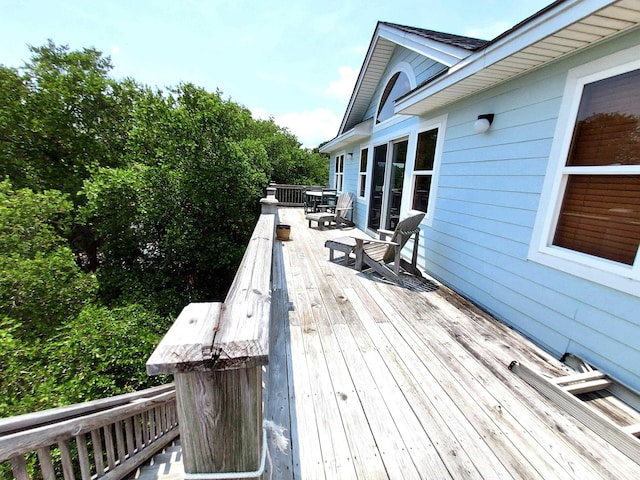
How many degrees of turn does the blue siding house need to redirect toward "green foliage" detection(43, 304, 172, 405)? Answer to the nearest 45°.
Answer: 0° — it already faces it

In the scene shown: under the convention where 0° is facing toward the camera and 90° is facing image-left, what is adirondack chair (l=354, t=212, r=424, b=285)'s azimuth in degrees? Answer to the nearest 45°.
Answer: approximately 135°

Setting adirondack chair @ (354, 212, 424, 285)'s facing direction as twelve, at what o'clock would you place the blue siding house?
The blue siding house is roughly at 6 o'clock from the adirondack chair.

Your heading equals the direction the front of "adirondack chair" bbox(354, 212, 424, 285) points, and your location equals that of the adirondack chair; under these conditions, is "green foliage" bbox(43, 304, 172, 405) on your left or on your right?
on your left

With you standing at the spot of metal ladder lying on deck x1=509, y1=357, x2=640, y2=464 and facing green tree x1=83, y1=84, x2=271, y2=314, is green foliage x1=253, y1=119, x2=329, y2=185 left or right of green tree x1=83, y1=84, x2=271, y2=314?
right

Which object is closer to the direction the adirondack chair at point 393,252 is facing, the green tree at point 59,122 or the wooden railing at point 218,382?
the green tree

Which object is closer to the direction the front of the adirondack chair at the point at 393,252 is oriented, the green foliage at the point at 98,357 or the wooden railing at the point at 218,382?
the green foliage

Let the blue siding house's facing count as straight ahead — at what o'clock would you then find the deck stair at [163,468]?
The deck stair is roughly at 12 o'clock from the blue siding house.
